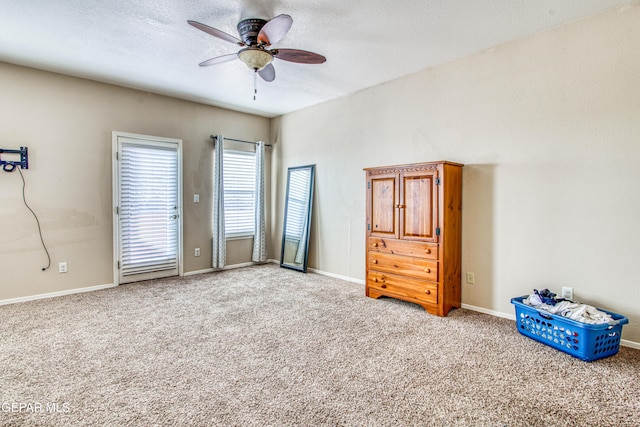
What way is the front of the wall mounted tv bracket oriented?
toward the camera

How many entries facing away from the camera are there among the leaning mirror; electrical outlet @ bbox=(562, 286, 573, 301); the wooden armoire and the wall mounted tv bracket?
0

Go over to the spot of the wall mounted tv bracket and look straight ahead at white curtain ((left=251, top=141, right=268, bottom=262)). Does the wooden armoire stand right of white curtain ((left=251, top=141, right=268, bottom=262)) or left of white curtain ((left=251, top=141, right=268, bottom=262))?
right

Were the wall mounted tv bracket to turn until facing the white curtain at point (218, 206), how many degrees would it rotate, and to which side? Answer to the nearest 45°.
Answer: approximately 90° to its left

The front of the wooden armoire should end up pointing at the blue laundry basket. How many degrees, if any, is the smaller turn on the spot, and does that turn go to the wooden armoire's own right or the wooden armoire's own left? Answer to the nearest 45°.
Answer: approximately 90° to the wooden armoire's own left

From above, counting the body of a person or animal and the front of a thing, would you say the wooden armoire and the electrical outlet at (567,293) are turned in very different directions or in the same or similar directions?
same or similar directions

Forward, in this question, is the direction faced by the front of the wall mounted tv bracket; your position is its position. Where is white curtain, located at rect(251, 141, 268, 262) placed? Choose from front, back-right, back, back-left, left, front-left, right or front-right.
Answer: left

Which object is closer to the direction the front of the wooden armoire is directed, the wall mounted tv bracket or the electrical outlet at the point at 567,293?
the wall mounted tv bracket

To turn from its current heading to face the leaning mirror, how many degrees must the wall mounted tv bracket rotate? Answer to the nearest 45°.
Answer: approximately 90° to its left

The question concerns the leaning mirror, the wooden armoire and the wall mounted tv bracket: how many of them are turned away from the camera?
0

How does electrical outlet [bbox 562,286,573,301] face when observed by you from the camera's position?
facing the viewer and to the left of the viewer

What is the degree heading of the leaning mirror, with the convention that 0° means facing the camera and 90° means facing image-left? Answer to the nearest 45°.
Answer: approximately 45°

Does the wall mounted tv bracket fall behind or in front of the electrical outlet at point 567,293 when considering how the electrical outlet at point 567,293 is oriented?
in front

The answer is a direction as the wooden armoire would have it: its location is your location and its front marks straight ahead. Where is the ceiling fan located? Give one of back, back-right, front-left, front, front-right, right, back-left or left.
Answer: front

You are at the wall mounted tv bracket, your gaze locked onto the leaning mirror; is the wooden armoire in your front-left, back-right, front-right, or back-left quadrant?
front-right

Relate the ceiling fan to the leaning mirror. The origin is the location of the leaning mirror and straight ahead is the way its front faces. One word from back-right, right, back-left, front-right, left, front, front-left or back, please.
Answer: front-left

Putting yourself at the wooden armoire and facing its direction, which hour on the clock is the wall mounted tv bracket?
The wall mounted tv bracket is roughly at 1 o'clock from the wooden armoire.

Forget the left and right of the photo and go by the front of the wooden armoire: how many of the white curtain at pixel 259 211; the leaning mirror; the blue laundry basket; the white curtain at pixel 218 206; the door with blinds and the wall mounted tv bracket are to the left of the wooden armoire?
1

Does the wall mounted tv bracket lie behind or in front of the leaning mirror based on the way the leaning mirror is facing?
in front
